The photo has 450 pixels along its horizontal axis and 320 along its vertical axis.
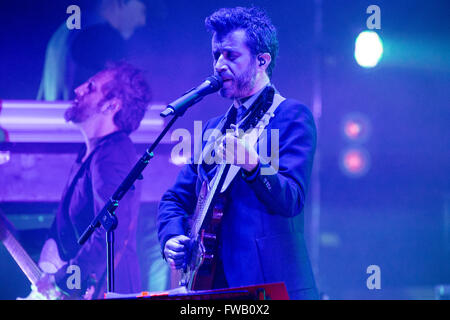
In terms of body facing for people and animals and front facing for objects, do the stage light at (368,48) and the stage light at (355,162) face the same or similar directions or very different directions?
same or similar directions

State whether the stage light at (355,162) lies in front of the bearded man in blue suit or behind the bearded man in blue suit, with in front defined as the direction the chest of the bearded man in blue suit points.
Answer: behind

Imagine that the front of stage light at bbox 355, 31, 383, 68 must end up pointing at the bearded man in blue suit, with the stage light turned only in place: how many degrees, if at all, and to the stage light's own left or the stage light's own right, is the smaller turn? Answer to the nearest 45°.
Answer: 0° — it already faces them

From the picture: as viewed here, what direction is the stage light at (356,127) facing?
toward the camera

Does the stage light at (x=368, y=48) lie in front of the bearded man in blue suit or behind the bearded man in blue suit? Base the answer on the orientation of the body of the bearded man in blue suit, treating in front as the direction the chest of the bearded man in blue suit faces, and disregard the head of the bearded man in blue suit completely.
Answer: behind

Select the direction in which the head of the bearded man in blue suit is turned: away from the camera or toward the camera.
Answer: toward the camera

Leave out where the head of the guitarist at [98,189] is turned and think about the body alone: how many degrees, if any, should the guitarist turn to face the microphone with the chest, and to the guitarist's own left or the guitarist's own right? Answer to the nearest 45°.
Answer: approximately 90° to the guitarist's own left

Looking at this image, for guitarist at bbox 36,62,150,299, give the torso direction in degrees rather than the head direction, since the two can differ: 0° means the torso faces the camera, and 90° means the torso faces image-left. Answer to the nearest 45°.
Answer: approximately 90°

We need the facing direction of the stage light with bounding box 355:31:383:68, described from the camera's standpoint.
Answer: facing the viewer

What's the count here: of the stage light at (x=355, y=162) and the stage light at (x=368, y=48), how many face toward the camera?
2

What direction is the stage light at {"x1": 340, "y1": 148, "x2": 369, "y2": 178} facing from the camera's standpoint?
toward the camera
